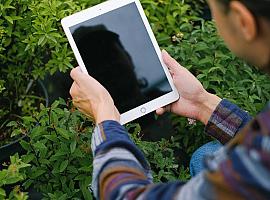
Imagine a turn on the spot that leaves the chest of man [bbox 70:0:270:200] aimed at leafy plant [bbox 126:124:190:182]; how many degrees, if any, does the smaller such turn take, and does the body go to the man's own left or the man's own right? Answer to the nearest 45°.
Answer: approximately 45° to the man's own right

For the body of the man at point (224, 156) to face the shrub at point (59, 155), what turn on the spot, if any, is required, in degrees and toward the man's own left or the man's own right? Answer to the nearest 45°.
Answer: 0° — they already face it

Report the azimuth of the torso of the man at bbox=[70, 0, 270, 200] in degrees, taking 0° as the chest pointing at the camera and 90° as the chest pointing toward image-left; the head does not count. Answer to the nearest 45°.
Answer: approximately 135°

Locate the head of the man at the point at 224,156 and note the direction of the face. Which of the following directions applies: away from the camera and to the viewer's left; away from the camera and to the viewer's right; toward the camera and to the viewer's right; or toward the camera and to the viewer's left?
away from the camera and to the viewer's left
